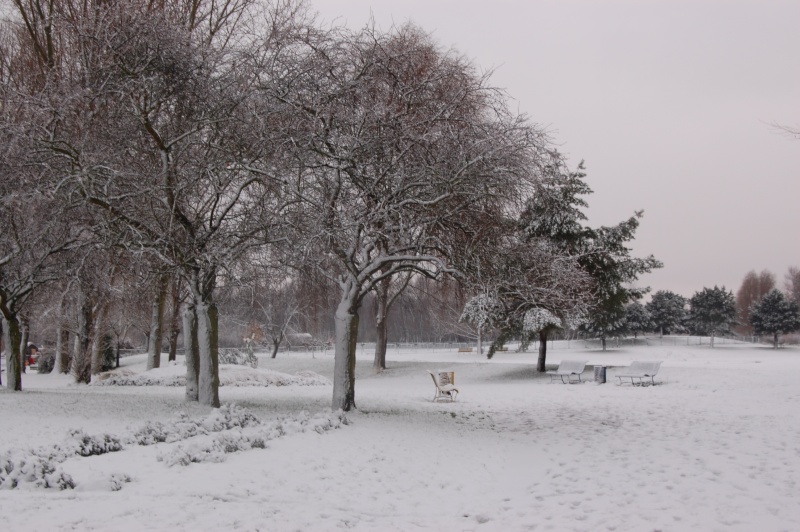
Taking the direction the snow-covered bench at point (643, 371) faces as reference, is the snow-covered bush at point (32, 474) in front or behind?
in front

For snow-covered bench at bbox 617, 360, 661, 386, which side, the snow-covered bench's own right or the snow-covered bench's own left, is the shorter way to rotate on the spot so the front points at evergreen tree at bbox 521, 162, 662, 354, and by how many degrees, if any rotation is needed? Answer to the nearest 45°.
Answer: approximately 135° to the snow-covered bench's own right

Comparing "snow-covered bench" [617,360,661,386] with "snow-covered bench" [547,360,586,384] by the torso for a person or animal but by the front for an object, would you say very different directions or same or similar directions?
same or similar directions

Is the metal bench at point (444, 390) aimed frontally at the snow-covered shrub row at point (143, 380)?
no

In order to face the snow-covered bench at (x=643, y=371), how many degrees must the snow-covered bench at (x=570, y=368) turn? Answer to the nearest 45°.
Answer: approximately 90° to its left

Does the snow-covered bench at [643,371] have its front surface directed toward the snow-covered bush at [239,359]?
no

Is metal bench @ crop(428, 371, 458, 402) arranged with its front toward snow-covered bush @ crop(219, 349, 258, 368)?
no

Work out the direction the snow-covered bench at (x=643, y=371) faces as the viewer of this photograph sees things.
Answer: facing the viewer and to the left of the viewer

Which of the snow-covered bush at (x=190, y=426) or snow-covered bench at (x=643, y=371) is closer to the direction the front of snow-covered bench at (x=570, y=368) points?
the snow-covered bush
